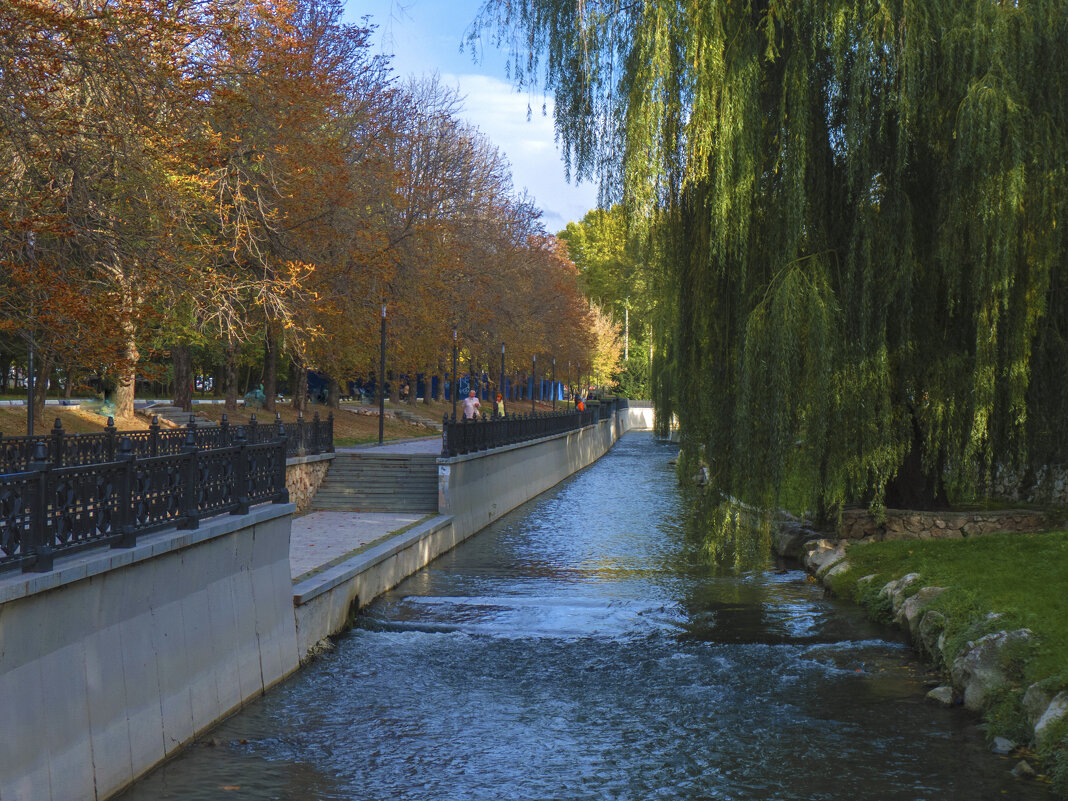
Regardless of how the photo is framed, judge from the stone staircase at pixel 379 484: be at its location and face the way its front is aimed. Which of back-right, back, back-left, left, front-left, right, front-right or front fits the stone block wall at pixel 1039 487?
front-left

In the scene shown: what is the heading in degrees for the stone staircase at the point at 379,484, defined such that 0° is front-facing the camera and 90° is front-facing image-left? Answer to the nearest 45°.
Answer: approximately 0°

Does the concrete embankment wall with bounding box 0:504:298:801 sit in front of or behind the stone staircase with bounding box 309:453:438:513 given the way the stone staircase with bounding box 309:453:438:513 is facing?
in front

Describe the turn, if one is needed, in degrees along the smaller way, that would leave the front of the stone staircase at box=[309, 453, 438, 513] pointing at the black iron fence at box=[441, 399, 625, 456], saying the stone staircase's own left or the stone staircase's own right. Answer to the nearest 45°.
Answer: approximately 135° to the stone staircase's own left

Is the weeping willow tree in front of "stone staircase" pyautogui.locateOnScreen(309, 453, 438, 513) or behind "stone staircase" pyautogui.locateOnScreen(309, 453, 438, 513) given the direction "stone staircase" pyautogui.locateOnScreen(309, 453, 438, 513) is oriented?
in front

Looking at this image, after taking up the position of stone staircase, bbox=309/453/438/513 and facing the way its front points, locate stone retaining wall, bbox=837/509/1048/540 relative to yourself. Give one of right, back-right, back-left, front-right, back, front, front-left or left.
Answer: front-left

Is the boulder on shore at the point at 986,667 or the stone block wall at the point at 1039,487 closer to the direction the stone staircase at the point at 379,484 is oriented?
the boulder on shore

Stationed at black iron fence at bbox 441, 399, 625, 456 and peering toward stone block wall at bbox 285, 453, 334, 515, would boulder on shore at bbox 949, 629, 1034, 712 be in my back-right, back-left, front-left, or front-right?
front-left

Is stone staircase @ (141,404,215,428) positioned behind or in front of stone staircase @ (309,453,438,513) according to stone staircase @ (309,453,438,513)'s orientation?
behind
